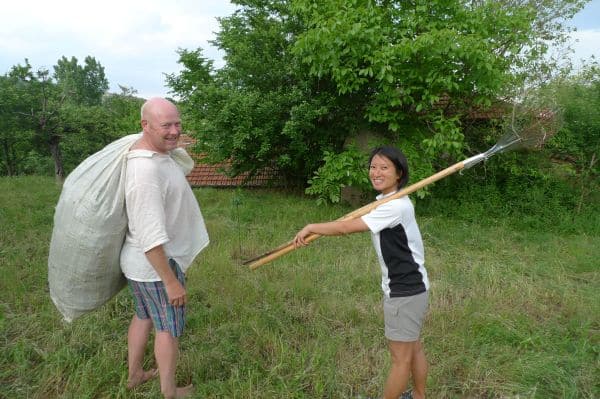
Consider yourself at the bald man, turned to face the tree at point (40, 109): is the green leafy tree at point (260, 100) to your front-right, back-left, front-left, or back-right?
front-right

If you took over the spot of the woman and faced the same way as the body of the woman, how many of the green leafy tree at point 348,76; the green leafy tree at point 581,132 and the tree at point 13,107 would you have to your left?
0

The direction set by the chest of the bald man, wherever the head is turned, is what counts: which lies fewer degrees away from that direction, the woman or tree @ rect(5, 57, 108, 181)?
the woman

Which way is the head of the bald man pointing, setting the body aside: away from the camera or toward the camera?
toward the camera

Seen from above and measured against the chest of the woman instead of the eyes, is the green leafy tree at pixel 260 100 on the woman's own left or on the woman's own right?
on the woman's own right

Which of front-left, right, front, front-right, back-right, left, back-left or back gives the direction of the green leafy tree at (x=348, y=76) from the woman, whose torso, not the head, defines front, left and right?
right

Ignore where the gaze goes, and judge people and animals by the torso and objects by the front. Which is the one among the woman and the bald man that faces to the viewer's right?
the bald man

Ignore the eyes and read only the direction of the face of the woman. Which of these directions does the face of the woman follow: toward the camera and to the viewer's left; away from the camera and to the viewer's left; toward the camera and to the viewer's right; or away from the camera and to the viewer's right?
toward the camera and to the viewer's left

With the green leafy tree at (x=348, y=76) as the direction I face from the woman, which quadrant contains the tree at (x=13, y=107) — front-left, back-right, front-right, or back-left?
front-left

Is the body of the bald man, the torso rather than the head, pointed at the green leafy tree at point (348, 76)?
no
